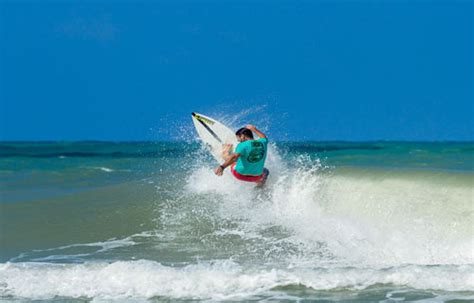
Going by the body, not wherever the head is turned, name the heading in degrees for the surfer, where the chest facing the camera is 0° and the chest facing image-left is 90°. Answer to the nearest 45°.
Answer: approximately 135°
